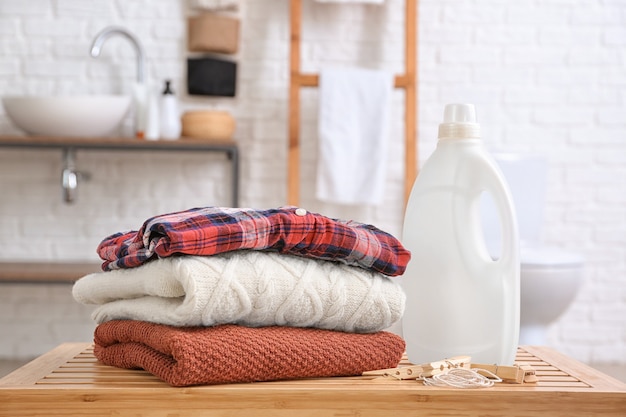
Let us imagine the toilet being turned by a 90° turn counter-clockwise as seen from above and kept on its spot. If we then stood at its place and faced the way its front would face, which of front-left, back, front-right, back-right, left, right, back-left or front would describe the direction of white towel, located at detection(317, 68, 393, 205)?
left

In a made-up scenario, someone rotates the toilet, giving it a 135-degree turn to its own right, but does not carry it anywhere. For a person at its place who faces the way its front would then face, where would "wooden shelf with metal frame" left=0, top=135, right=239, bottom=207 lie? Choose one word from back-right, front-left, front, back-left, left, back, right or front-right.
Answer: front

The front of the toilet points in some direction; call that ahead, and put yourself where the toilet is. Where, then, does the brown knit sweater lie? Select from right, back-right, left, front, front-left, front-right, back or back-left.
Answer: front-right

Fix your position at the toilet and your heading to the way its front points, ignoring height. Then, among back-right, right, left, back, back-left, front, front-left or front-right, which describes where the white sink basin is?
back-right

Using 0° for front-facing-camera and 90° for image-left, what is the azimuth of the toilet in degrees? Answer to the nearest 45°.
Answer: approximately 315°

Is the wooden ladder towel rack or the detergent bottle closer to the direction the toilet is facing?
the detergent bottle

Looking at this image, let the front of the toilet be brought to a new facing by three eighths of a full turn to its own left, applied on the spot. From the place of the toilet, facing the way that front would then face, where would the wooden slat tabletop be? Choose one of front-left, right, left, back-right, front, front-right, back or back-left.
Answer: back

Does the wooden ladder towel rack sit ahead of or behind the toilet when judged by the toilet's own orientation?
behind

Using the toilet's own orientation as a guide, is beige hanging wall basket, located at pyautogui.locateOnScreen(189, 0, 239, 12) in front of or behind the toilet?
behind
